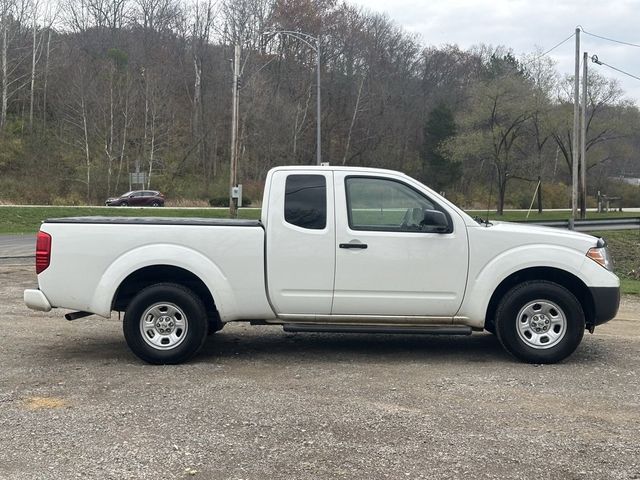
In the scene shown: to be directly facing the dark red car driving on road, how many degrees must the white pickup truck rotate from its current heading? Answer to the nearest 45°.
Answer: approximately 90° to its left

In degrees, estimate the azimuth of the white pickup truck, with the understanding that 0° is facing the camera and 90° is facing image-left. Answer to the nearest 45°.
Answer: approximately 270°

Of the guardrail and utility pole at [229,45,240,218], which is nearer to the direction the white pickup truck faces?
the guardrail

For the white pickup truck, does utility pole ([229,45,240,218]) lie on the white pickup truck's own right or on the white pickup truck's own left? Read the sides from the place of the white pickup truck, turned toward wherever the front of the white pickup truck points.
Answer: on the white pickup truck's own left

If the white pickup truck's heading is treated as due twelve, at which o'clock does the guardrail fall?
The guardrail is roughly at 10 o'clock from the white pickup truck.

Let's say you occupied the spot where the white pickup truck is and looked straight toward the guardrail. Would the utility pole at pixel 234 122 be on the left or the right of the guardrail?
left

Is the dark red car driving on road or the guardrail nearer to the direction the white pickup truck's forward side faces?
the guardrail
